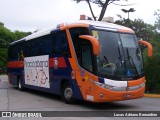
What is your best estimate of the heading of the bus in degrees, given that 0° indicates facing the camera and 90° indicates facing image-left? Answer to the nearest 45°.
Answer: approximately 315°
